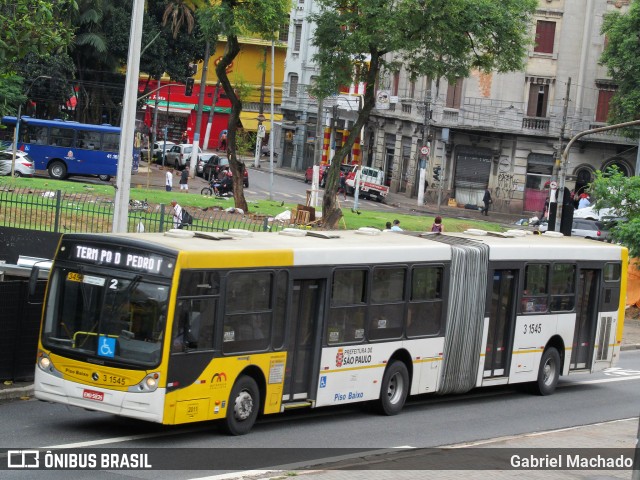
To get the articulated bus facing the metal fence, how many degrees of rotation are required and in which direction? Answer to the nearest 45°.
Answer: approximately 90° to its right

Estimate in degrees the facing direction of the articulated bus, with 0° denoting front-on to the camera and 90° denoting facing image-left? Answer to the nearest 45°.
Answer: approximately 45°

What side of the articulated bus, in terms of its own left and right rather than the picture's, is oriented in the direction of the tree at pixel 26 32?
right

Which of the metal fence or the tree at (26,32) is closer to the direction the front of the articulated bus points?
the metal fence
